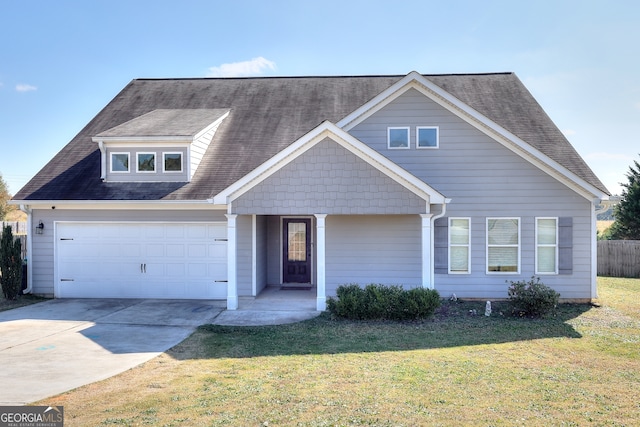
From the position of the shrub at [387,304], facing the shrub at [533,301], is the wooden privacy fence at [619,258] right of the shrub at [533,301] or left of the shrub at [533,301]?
left

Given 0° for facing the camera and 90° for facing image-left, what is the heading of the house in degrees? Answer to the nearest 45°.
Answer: approximately 0°

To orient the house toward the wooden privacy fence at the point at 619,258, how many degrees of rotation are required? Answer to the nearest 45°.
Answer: approximately 135° to its left

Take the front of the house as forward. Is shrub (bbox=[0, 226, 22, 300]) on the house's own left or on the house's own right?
on the house's own right

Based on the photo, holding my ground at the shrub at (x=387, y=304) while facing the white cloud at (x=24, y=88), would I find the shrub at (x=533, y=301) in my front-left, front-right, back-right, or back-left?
back-right

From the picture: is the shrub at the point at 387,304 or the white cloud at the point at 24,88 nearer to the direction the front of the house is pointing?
the shrub
